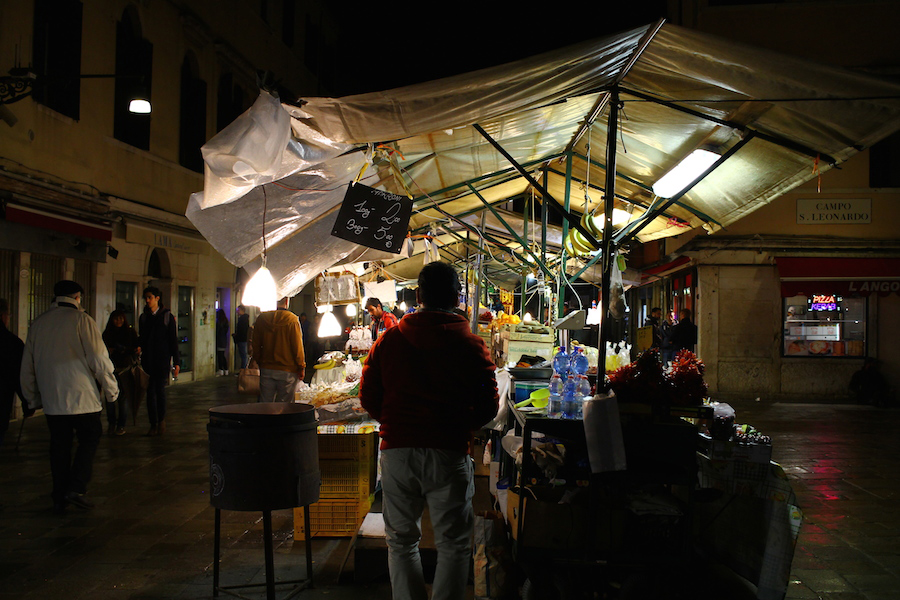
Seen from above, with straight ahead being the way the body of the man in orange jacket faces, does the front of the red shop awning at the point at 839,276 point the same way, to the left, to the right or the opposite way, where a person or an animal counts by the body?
the opposite way

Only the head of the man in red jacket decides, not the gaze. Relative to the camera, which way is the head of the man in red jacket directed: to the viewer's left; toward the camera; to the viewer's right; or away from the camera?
away from the camera

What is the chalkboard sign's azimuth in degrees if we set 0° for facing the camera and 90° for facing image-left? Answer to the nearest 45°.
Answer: approximately 0°

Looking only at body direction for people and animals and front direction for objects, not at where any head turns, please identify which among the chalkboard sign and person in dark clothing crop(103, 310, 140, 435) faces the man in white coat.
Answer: the person in dark clothing

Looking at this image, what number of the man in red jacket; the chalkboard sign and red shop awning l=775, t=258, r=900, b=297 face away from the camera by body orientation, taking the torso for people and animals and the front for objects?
1

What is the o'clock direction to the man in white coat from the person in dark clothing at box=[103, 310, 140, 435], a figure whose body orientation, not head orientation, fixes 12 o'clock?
The man in white coat is roughly at 12 o'clock from the person in dark clothing.

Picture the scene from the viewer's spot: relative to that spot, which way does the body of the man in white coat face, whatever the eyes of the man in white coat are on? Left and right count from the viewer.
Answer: facing away from the viewer and to the right of the viewer

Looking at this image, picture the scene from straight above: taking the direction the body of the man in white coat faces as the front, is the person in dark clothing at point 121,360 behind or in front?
in front

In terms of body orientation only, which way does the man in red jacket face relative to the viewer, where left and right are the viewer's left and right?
facing away from the viewer
